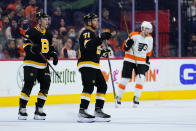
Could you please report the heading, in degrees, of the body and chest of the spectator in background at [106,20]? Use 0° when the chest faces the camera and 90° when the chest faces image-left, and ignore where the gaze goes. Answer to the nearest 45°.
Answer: approximately 0°

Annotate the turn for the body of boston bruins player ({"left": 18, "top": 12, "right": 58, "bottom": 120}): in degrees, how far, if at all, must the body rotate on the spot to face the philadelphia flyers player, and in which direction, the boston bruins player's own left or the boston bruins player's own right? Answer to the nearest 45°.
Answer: approximately 90° to the boston bruins player's own left

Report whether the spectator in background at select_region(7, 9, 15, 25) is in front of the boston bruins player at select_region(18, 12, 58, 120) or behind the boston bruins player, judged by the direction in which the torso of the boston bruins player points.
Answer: behind
